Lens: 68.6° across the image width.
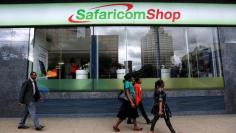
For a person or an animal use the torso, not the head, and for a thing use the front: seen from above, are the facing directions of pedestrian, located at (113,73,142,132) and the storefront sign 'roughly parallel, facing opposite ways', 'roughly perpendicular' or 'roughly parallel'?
roughly perpendicular

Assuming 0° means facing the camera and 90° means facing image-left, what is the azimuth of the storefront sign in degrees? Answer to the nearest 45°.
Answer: approximately 0°
